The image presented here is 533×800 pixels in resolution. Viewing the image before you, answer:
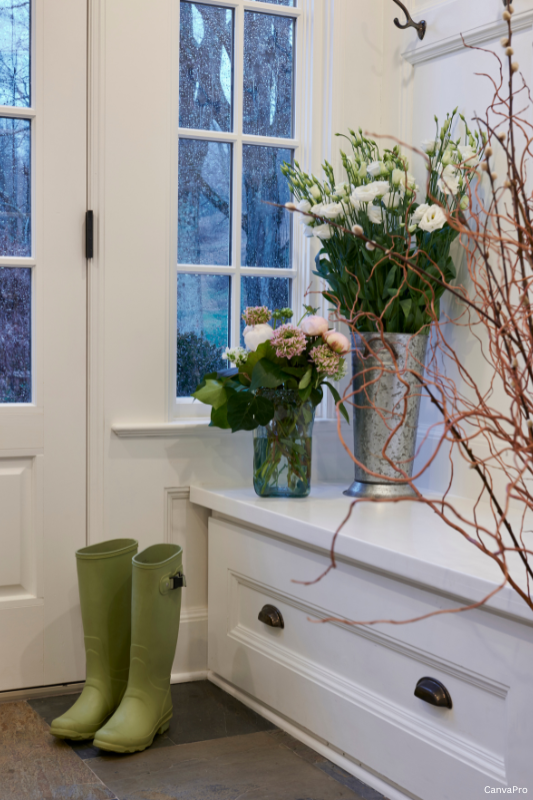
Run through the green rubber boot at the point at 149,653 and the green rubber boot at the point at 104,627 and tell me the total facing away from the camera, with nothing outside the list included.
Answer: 0

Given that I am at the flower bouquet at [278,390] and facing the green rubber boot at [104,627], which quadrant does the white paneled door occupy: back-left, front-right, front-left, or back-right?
front-right

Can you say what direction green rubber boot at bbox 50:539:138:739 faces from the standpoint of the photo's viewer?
facing the viewer and to the left of the viewer
